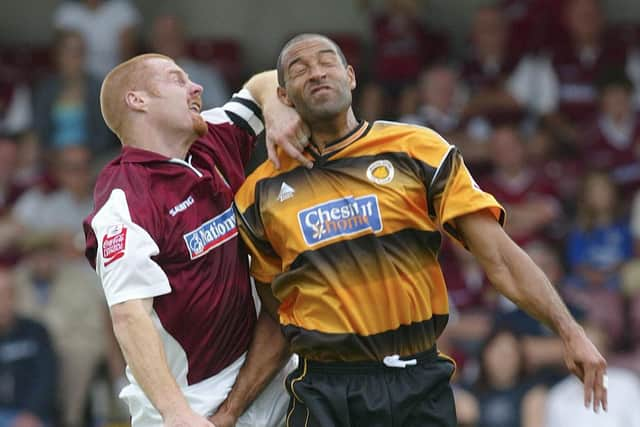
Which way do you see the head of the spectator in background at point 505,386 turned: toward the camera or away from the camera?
toward the camera

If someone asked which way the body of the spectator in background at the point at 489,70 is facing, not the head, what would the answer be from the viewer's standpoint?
toward the camera

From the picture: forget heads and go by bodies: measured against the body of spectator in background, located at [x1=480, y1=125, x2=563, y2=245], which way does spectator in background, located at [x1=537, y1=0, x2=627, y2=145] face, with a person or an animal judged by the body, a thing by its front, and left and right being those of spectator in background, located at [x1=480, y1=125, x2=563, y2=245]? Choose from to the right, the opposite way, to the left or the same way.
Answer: the same way

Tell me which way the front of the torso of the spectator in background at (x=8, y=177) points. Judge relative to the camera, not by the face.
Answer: toward the camera

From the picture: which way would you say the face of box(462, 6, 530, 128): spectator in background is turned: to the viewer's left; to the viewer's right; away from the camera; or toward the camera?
toward the camera

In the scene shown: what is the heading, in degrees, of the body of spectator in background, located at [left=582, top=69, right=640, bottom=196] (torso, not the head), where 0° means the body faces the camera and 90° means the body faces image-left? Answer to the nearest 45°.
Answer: approximately 0°

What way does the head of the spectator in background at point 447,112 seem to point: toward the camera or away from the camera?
toward the camera

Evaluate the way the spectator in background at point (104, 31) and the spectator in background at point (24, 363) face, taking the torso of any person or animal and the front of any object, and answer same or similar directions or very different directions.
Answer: same or similar directions

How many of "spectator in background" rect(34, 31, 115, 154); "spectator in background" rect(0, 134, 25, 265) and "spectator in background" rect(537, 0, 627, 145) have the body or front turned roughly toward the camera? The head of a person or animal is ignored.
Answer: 3

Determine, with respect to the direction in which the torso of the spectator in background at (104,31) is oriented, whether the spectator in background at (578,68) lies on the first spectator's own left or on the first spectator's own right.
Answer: on the first spectator's own left

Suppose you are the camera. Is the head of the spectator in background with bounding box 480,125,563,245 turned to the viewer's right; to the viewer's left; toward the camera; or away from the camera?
toward the camera

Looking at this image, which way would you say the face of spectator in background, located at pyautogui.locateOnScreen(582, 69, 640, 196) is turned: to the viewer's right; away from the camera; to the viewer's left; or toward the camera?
toward the camera

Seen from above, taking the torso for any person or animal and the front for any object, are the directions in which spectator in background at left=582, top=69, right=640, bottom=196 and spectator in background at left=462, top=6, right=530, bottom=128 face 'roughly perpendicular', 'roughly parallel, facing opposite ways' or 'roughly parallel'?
roughly parallel

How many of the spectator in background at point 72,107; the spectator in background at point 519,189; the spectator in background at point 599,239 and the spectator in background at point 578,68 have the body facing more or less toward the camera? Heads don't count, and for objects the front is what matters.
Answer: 4
